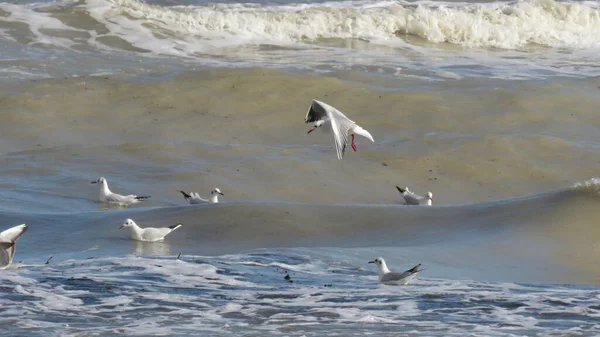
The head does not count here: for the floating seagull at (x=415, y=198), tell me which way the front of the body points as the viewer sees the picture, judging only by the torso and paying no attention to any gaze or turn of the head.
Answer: to the viewer's right

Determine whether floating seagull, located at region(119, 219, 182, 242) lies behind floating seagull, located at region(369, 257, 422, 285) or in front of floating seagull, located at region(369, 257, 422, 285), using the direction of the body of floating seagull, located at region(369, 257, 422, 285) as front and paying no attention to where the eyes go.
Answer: in front

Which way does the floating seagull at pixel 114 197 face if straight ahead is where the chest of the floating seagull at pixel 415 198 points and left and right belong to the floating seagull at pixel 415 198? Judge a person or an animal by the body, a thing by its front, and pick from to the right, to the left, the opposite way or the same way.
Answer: the opposite way

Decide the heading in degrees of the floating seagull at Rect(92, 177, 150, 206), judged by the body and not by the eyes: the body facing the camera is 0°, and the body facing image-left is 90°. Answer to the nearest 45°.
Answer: approximately 90°

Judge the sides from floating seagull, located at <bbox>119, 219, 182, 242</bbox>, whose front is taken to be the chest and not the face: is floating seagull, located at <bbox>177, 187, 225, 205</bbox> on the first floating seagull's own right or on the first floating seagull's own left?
on the first floating seagull's own right

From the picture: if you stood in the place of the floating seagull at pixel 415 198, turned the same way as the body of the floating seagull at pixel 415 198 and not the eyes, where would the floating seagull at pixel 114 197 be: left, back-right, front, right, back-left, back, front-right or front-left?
back

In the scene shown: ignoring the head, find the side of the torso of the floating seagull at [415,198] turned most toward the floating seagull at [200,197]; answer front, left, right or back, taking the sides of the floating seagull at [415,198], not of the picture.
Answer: back

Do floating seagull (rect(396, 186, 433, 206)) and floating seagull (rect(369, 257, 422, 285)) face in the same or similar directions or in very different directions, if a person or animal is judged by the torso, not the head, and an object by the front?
very different directions

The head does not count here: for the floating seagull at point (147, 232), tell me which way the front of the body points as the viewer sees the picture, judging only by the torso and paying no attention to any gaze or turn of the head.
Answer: to the viewer's left

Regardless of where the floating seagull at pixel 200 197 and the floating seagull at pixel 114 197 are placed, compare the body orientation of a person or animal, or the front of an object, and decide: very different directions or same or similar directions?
very different directions

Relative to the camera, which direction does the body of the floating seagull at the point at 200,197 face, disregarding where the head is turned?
to the viewer's right

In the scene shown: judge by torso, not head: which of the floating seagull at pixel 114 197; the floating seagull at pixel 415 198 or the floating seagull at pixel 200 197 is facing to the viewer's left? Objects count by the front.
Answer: the floating seagull at pixel 114 197

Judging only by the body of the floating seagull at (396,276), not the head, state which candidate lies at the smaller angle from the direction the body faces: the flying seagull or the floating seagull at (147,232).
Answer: the floating seagull

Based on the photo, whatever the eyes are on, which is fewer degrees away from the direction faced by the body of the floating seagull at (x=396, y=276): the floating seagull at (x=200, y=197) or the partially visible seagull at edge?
the partially visible seagull at edge

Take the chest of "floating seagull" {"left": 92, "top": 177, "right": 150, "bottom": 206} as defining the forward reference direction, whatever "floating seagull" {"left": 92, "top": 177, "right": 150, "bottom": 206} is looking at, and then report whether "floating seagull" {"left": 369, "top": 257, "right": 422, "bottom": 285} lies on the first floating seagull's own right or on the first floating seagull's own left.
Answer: on the first floating seagull's own left

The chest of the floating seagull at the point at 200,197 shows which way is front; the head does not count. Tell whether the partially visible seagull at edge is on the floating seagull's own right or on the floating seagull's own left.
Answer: on the floating seagull's own right

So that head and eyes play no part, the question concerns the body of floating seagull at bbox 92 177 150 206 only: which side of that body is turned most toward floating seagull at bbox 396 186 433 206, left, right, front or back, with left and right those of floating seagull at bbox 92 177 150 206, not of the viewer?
back

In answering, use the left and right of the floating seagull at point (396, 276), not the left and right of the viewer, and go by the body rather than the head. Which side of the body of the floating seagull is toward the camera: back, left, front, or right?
left

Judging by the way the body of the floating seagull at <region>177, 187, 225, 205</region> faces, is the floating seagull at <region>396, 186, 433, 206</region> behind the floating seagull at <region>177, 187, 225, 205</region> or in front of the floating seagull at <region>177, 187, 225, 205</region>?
in front
